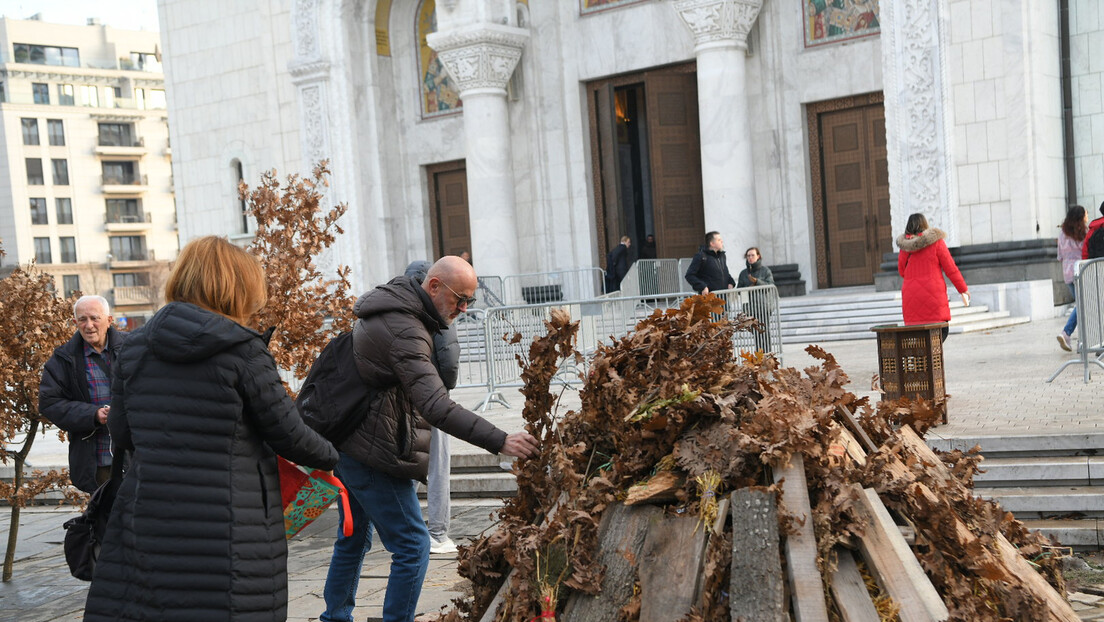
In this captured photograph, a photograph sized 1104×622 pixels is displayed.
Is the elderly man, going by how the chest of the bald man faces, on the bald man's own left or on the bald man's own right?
on the bald man's own left

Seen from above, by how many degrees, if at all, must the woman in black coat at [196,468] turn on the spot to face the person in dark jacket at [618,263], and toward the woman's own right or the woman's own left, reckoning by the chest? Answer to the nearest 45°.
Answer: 0° — they already face them

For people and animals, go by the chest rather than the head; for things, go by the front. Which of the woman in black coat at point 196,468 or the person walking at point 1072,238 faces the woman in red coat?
the woman in black coat

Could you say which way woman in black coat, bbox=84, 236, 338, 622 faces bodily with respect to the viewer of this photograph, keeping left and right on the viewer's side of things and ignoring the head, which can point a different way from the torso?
facing away from the viewer and to the right of the viewer

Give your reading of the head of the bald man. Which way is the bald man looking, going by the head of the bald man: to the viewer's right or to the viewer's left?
to the viewer's right

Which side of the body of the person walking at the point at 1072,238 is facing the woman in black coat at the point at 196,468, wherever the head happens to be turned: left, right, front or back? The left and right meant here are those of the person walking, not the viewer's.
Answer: right
